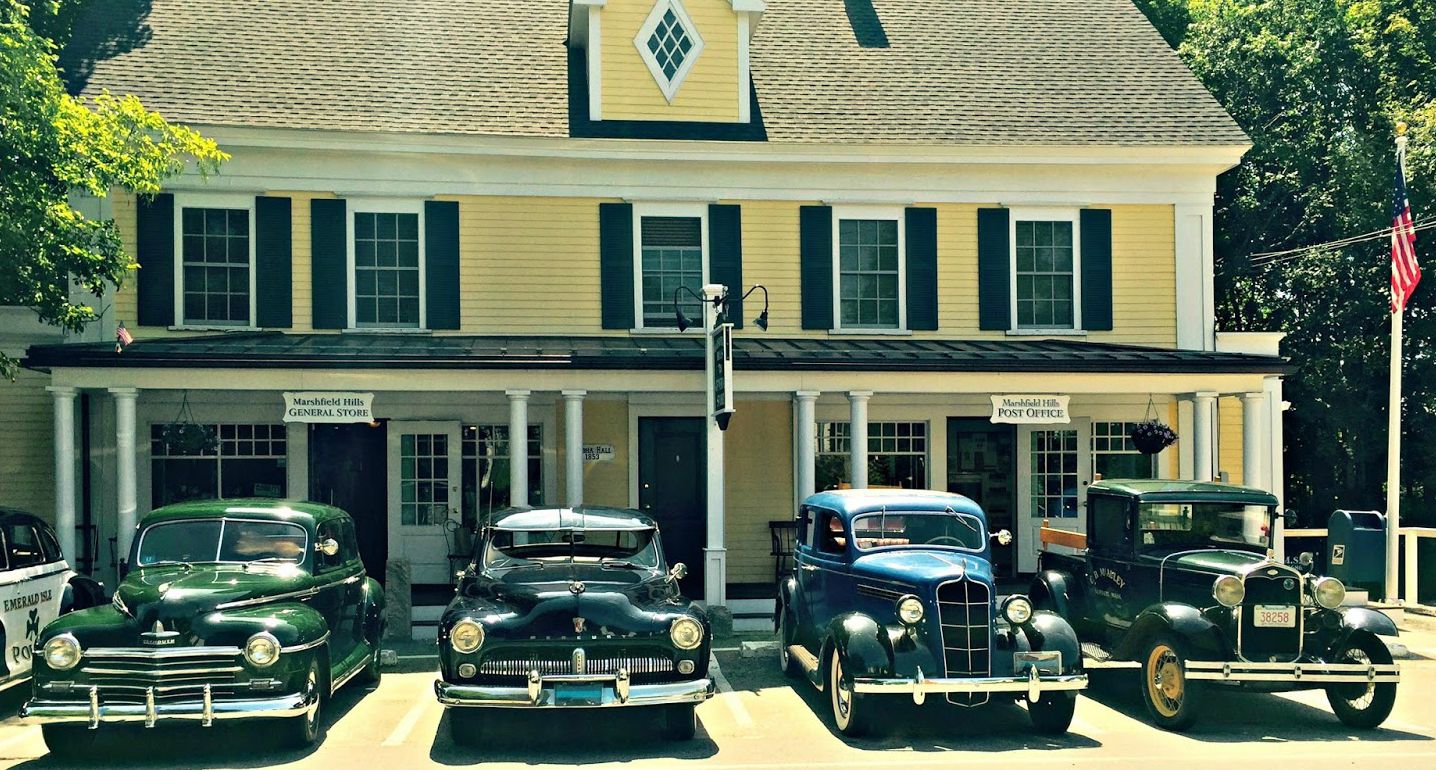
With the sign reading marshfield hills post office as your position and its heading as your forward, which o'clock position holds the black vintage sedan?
The black vintage sedan is roughly at 1 o'clock from the sign reading marshfield hills post office.

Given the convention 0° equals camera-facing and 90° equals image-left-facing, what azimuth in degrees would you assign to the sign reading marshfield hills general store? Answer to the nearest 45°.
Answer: approximately 0°

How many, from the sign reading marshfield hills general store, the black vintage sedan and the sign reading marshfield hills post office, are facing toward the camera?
3

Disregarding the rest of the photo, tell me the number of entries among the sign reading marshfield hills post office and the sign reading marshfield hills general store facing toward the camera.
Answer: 2

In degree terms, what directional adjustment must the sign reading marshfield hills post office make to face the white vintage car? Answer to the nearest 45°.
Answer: approximately 45° to its right

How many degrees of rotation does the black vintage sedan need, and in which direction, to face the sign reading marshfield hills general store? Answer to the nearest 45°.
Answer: approximately 135° to its right

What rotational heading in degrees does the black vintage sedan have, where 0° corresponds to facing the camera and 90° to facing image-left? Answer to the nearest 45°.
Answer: approximately 0°

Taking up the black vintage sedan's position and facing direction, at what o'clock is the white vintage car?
The white vintage car is roughly at 4 o'clock from the black vintage sedan.

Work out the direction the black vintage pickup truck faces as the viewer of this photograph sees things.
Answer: facing the viewer and to the right of the viewer

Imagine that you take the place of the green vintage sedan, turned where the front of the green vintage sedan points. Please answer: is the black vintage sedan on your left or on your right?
on your left

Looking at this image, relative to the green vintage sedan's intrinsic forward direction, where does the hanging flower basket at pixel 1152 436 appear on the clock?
The hanging flower basket is roughly at 7 o'clock from the green vintage sedan.

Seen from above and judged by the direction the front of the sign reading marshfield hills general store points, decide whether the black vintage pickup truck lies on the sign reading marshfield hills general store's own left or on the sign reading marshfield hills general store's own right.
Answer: on the sign reading marshfield hills general store's own left

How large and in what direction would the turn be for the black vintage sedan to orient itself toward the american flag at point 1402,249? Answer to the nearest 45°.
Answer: approximately 135° to its left
